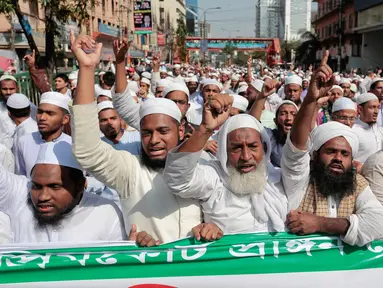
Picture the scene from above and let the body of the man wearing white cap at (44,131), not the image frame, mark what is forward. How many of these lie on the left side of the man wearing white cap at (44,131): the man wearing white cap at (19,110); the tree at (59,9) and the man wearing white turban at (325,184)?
1

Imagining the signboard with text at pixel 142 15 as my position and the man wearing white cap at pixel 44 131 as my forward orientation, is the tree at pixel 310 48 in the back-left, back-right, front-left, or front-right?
back-left

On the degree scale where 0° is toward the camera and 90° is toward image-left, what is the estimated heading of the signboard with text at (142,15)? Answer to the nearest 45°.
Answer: approximately 0°

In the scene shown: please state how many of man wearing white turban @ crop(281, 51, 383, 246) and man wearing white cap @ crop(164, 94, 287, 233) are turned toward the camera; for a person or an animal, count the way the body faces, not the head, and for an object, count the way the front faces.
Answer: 2

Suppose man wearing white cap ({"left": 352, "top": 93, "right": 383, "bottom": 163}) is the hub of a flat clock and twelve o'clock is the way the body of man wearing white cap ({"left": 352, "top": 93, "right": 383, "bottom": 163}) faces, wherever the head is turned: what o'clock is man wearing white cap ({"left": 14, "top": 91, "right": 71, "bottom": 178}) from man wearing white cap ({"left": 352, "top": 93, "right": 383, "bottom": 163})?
man wearing white cap ({"left": 14, "top": 91, "right": 71, "bottom": 178}) is roughly at 3 o'clock from man wearing white cap ({"left": 352, "top": 93, "right": 383, "bottom": 163}).

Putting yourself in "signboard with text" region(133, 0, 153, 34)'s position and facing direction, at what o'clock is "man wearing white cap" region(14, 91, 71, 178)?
The man wearing white cap is roughly at 12 o'clock from the signboard with text.

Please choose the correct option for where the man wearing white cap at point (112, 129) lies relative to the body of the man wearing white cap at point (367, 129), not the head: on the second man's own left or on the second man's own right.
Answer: on the second man's own right

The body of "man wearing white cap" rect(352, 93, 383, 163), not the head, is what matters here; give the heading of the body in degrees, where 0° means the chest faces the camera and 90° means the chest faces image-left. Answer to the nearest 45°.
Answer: approximately 315°
